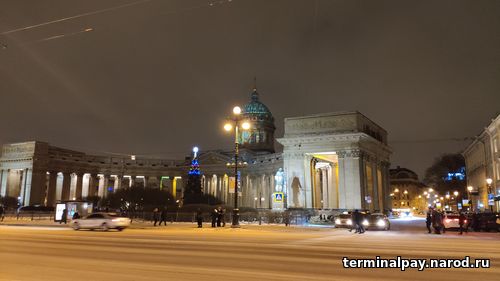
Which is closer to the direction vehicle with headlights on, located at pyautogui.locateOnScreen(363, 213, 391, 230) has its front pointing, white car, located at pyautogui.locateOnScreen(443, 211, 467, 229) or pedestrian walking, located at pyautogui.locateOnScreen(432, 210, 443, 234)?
the pedestrian walking

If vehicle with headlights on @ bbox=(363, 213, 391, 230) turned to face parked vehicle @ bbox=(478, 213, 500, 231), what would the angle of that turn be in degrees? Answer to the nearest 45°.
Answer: approximately 90° to its left

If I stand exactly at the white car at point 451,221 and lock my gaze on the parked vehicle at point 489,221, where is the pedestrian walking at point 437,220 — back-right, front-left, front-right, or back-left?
back-right

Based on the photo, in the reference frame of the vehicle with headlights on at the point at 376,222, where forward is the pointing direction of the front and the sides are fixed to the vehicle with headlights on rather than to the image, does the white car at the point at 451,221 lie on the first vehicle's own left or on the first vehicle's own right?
on the first vehicle's own left

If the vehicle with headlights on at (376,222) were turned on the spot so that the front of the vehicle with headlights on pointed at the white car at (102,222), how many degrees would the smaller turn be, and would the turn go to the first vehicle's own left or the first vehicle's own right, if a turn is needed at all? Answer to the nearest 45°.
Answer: approximately 45° to the first vehicle's own right

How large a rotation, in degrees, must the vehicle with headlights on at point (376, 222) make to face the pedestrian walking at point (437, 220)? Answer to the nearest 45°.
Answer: approximately 45° to its left

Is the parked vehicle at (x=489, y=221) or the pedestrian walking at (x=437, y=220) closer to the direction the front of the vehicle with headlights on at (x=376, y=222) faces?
the pedestrian walking

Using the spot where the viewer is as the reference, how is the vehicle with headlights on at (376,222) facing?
facing the viewer

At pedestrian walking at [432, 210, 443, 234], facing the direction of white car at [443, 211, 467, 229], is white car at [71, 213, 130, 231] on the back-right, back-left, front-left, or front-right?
back-left
